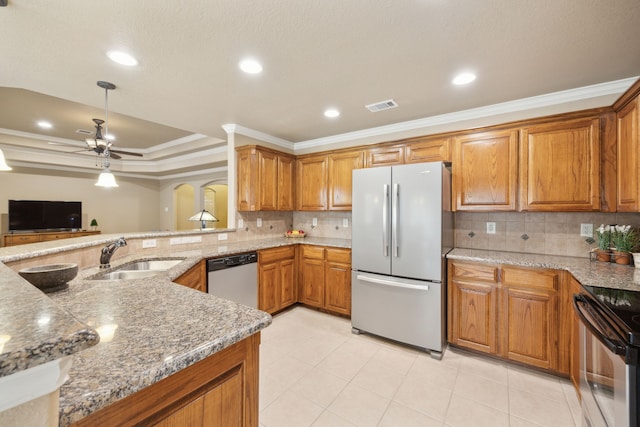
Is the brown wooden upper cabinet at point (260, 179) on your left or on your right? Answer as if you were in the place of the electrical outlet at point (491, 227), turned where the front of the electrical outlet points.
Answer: on your right

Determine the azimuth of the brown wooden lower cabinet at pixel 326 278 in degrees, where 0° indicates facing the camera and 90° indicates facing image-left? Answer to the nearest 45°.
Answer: approximately 45°

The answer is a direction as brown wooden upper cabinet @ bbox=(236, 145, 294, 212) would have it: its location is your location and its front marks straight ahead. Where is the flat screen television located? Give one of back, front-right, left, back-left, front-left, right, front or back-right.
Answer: back

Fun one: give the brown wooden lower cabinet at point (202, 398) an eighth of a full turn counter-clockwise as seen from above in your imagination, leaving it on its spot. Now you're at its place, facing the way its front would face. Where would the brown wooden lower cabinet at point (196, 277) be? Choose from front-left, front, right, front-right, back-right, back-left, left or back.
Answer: left

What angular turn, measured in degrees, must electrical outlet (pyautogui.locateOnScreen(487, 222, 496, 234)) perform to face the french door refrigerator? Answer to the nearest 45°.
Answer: approximately 45° to its right

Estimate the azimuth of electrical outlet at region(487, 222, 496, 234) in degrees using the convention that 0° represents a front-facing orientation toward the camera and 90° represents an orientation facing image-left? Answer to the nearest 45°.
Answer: approximately 0°
